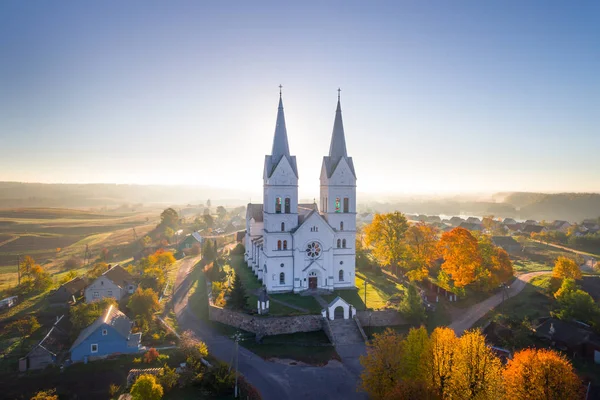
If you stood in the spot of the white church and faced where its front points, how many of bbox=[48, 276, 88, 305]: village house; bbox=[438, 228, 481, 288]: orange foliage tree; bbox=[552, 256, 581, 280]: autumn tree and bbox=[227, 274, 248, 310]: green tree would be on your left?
2

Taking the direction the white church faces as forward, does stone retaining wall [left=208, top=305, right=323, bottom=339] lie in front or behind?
in front

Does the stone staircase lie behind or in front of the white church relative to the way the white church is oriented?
in front

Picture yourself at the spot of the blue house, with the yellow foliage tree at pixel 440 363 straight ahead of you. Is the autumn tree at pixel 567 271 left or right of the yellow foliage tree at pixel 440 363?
left

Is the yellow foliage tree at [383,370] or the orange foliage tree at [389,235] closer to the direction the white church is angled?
the yellow foliage tree

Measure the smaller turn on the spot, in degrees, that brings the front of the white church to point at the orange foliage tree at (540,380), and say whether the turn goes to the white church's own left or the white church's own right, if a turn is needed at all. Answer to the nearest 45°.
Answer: approximately 45° to the white church's own left

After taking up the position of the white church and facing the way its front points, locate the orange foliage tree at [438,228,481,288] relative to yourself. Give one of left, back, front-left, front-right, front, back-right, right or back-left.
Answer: left

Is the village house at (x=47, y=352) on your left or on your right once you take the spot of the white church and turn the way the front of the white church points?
on your right

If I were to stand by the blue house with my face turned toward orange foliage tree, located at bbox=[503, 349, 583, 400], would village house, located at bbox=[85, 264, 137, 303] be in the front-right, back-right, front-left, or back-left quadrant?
back-left

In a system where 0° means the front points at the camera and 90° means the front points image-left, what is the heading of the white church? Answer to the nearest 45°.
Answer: approximately 0°

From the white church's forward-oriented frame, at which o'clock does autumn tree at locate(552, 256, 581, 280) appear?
The autumn tree is roughly at 9 o'clock from the white church.

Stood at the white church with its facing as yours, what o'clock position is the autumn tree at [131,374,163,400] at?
The autumn tree is roughly at 1 o'clock from the white church.

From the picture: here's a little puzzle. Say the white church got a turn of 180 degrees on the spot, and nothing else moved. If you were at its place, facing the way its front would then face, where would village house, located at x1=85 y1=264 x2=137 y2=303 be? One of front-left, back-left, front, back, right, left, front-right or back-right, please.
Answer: left

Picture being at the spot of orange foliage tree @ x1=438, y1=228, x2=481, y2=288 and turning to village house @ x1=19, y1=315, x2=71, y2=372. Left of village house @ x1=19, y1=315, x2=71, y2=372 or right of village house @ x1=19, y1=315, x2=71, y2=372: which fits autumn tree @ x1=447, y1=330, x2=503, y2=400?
left

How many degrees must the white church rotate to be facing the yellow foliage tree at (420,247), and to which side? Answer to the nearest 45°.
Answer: approximately 135° to its left

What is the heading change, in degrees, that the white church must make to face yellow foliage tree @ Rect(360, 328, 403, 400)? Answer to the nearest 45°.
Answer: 0° — it already faces it

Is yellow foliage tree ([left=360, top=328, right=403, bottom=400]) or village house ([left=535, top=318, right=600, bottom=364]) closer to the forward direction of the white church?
the yellow foliage tree

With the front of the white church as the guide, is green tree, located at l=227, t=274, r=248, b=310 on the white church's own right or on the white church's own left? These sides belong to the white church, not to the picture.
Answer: on the white church's own right
